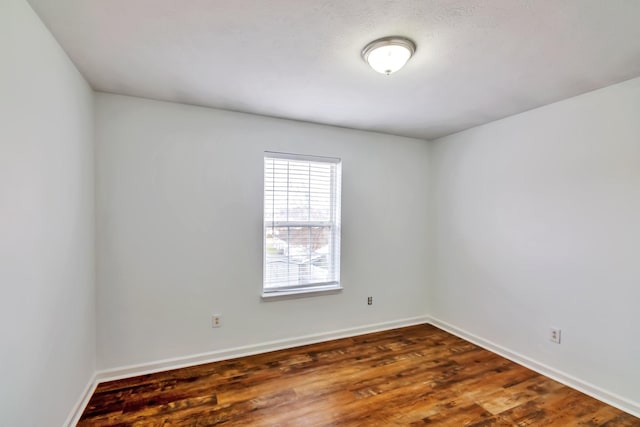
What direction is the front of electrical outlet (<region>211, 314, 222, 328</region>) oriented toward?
toward the camera
